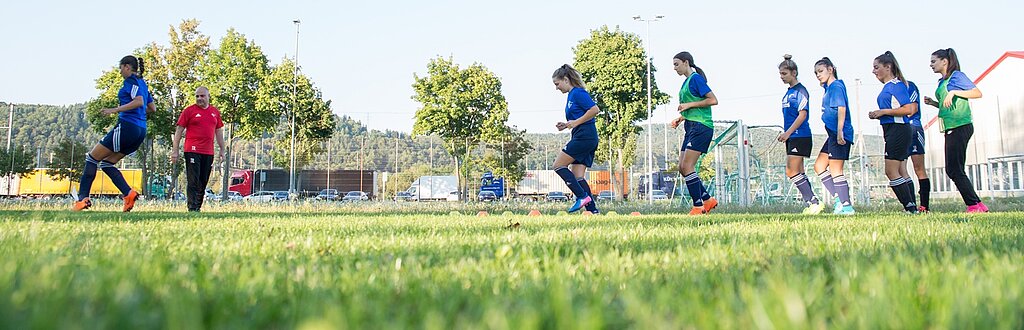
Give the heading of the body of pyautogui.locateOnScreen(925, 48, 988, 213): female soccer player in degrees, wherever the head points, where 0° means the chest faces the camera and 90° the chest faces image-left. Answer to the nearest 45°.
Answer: approximately 90°

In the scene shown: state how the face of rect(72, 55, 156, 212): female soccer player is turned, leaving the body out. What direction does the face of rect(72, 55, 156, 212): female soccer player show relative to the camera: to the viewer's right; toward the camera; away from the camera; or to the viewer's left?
to the viewer's left

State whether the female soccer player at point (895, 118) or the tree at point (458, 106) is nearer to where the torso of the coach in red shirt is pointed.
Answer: the female soccer player

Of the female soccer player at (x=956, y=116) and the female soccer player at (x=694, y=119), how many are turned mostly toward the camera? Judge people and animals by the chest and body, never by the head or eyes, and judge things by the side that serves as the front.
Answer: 0

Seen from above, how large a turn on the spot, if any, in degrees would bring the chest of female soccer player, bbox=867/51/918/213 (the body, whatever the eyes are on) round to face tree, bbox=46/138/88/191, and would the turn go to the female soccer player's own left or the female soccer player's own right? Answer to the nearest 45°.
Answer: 0° — they already face it

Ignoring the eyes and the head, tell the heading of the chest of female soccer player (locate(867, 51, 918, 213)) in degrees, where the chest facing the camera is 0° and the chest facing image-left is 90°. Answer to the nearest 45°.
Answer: approximately 90°

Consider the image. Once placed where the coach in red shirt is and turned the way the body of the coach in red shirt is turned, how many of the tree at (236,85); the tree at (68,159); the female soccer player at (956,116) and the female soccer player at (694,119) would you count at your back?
2

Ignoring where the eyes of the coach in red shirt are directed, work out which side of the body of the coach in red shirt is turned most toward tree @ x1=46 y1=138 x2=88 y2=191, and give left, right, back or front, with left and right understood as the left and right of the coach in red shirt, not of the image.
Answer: back

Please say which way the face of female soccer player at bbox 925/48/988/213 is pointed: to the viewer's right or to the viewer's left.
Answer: to the viewer's left
